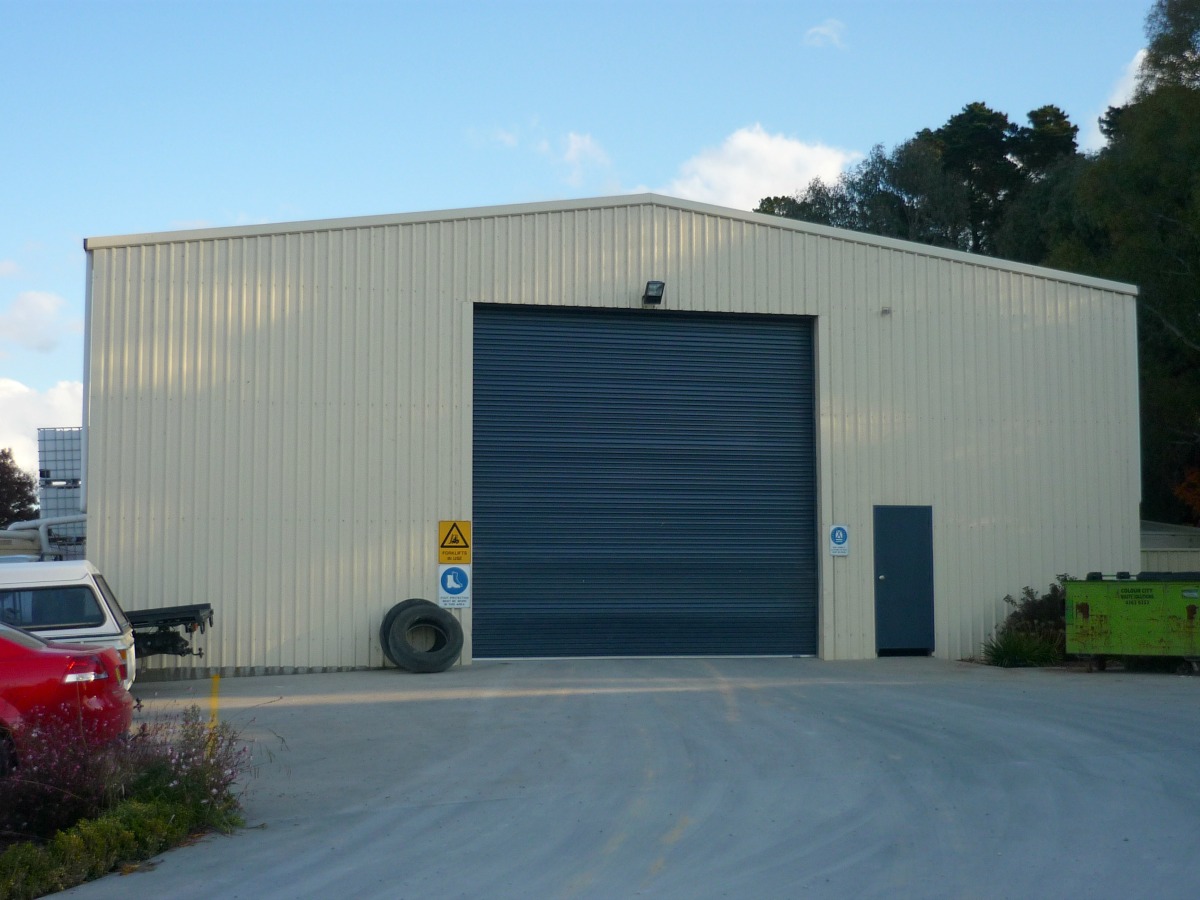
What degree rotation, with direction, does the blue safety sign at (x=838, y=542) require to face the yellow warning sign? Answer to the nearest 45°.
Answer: approximately 90° to its right

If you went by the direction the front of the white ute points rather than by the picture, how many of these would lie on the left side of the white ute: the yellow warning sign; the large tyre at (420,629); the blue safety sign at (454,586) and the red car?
1

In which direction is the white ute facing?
to the viewer's left

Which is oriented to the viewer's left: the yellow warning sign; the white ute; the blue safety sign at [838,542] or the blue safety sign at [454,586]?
the white ute

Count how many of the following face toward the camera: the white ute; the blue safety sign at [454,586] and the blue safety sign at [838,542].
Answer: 2

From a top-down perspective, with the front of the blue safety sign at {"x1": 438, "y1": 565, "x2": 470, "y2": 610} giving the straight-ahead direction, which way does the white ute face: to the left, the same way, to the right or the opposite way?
to the right

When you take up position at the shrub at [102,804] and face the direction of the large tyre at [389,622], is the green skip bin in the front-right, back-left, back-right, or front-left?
front-right

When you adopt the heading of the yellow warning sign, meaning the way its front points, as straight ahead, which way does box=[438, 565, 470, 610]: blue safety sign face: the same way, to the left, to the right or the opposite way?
the same way

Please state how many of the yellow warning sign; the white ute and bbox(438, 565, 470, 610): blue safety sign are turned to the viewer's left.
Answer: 1

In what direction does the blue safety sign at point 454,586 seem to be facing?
toward the camera

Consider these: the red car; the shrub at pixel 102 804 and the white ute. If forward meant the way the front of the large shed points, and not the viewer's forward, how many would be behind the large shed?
0

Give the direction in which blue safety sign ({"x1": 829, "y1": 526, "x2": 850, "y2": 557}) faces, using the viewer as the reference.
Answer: facing the viewer

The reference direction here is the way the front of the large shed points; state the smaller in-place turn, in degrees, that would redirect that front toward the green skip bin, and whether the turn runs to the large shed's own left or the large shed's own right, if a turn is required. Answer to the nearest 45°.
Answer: approximately 90° to the large shed's own left

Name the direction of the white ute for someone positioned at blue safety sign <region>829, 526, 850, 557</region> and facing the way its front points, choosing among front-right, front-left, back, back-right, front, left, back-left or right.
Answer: front-right

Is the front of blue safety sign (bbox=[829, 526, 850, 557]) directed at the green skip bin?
no

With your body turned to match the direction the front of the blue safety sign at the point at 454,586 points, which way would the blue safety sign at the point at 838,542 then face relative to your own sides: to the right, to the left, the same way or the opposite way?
the same way

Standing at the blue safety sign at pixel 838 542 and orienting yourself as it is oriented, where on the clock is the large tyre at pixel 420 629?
The large tyre is roughly at 2 o'clock from the blue safety sign.

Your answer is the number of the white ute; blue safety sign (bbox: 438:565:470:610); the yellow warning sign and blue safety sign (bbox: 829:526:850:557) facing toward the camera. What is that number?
3

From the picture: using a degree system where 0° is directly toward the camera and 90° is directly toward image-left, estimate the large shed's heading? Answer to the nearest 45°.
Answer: approximately 0°

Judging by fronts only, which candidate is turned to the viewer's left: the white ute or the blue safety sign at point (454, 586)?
the white ute
